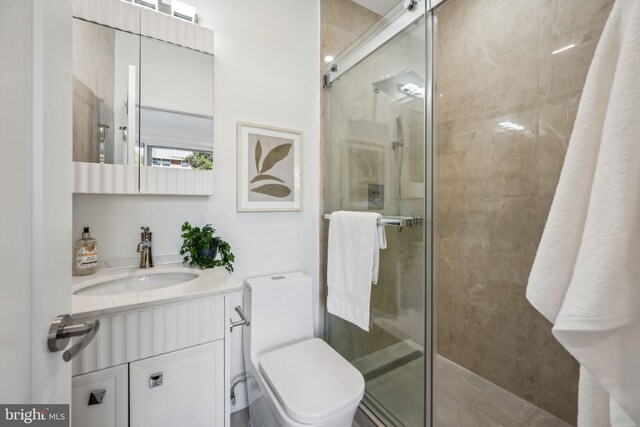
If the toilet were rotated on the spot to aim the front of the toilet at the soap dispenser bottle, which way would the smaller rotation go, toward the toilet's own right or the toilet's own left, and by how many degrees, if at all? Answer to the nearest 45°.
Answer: approximately 135° to the toilet's own right

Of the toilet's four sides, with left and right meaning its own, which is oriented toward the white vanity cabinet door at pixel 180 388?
right

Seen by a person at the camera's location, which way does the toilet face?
facing the viewer and to the right of the viewer

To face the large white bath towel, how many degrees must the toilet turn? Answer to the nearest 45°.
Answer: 0° — it already faces it
